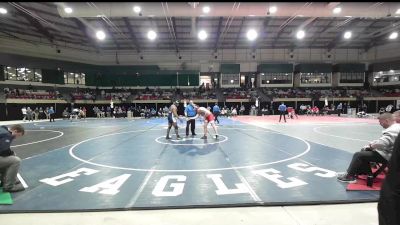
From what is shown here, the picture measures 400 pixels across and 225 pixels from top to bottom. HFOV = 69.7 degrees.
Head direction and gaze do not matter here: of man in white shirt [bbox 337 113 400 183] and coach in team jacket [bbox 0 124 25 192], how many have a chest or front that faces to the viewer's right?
1

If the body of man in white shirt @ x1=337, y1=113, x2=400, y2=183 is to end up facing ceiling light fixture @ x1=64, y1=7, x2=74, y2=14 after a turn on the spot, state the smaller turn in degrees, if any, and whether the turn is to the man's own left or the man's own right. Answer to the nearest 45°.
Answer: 0° — they already face it

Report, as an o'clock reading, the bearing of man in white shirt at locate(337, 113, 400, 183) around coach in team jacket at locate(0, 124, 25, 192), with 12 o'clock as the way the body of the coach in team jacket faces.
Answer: The man in white shirt is roughly at 1 o'clock from the coach in team jacket.

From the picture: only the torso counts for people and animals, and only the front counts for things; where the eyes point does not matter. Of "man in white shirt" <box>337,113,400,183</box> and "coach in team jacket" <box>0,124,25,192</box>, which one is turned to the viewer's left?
the man in white shirt

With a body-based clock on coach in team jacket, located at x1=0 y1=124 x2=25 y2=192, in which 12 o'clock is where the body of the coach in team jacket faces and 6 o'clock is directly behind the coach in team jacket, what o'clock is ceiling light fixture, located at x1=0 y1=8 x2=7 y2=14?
The ceiling light fixture is roughly at 9 o'clock from the coach in team jacket.

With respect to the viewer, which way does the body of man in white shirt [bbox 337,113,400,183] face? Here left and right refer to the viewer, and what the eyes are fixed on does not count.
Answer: facing to the left of the viewer

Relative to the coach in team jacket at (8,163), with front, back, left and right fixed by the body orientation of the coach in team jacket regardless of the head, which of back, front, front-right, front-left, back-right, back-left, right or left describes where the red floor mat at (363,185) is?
front-right

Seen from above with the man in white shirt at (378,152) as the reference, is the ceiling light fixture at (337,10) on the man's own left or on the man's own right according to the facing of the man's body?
on the man's own right

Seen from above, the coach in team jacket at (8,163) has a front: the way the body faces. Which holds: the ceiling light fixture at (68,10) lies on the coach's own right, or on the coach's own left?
on the coach's own left

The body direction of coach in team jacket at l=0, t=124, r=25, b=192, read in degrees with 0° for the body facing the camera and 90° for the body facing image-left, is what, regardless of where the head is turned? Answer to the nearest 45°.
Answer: approximately 270°

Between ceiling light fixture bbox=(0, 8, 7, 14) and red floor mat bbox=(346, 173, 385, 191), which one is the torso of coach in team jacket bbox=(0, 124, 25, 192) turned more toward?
the red floor mat

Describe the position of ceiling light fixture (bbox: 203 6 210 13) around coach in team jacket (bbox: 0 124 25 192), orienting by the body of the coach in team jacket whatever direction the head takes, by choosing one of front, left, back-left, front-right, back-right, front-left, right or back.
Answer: front-left

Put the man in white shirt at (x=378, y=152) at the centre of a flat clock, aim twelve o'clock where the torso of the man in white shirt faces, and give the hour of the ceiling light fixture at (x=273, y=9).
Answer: The ceiling light fixture is roughly at 2 o'clock from the man in white shirt.

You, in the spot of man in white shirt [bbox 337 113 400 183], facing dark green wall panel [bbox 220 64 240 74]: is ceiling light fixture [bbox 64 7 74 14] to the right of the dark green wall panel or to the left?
left
